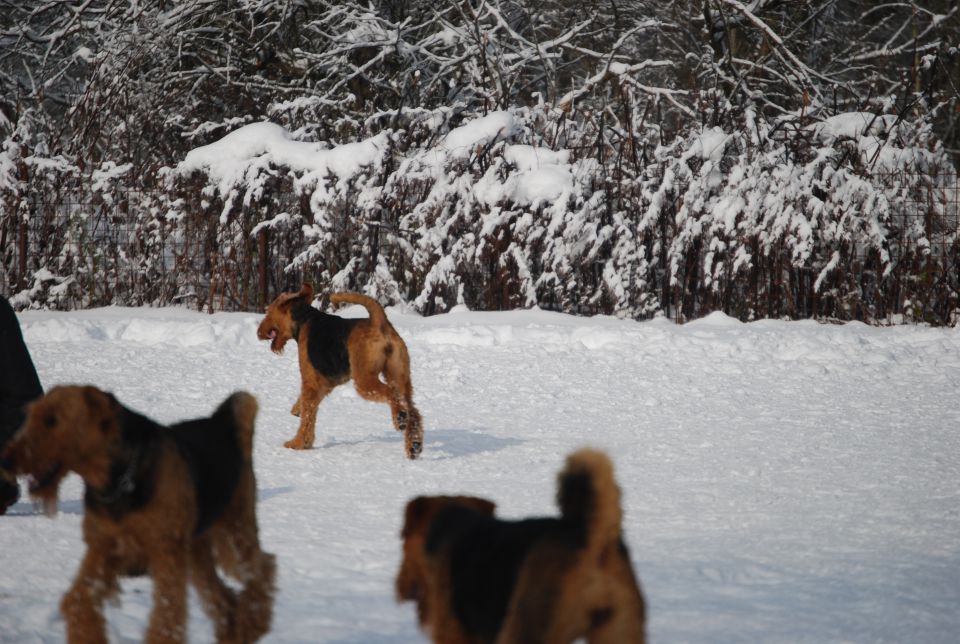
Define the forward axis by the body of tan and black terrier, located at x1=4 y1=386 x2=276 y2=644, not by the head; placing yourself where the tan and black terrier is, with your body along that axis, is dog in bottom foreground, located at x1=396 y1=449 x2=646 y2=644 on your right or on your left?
on your left

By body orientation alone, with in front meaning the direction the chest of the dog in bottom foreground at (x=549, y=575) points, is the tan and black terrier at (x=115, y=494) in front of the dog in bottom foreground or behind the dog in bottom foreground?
in front

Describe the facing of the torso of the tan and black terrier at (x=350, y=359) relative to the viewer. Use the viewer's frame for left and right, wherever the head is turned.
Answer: facing away from the viewer and to the left of the viewer

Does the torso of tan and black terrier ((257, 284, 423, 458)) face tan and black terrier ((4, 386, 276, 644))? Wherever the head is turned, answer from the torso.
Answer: no

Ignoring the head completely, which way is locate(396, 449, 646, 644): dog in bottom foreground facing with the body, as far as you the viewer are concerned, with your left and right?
facing away from the viewer and to the left of the viewer

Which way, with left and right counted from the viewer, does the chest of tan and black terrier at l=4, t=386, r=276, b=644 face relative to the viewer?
facing the viewer and to the left of the viewer

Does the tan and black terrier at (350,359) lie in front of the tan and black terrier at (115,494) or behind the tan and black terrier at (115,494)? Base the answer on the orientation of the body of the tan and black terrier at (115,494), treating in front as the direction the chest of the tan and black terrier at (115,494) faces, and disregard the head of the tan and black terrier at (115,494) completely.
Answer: behind
